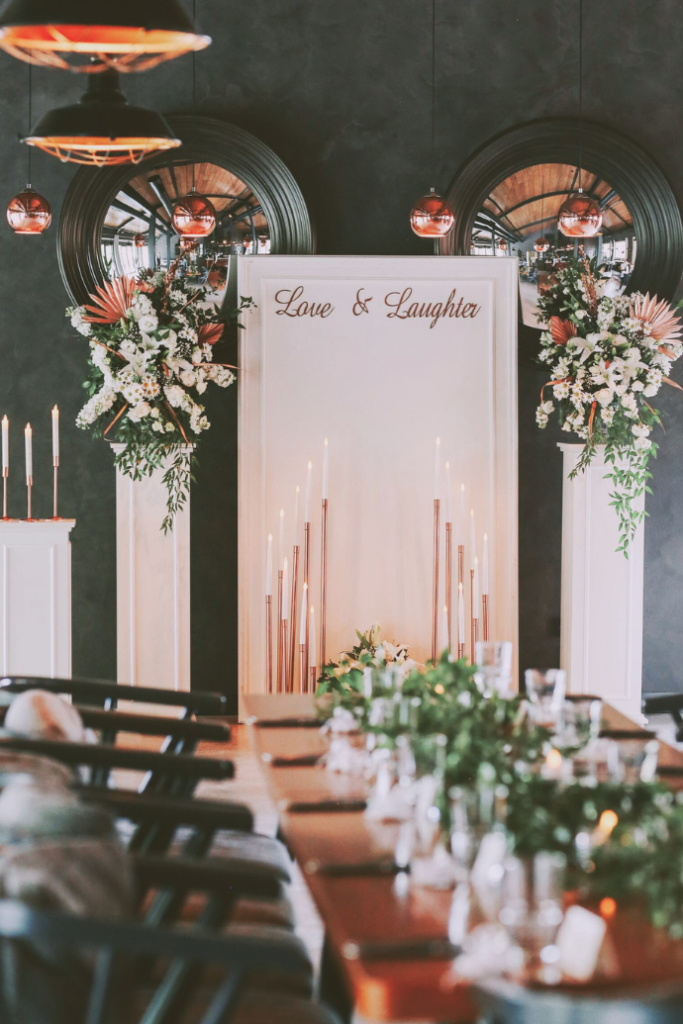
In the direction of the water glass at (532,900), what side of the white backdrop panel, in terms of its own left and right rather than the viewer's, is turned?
front

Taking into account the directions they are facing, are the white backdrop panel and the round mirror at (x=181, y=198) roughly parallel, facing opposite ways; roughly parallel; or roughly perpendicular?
roughly parallel

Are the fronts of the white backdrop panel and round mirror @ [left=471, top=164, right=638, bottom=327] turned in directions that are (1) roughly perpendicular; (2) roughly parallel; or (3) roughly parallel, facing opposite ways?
roughly parallel

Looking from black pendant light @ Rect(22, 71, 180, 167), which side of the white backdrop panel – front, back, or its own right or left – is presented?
front

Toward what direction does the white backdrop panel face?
toward the camera

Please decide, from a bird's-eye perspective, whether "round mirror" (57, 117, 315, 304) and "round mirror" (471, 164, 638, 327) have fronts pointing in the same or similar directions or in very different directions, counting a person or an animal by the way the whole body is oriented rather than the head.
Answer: same or similar directions

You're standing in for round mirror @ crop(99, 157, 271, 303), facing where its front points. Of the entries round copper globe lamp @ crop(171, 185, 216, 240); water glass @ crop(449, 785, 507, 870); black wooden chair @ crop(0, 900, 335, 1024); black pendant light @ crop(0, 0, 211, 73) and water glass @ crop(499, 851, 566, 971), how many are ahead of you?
5

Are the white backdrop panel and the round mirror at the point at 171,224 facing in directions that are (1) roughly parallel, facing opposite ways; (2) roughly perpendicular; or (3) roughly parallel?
roughly parallel

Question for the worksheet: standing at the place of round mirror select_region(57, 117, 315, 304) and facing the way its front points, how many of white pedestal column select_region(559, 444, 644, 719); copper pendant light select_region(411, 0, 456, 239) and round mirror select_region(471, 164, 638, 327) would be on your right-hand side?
0

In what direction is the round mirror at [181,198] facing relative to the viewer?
toward the camera

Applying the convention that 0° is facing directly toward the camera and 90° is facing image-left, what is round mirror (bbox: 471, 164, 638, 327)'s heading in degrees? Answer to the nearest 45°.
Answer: approximately 0°

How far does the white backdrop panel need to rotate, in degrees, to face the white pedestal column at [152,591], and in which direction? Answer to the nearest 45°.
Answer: approximately 90° to its right

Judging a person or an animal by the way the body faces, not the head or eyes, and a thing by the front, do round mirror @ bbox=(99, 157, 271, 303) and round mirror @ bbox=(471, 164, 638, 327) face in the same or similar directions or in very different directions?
same or similar directions

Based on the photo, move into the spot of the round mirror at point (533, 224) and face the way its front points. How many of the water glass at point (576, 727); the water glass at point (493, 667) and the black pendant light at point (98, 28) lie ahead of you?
3
